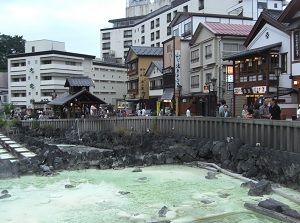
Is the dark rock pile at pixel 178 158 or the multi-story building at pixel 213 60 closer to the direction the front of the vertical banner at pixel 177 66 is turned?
the dark rock pile

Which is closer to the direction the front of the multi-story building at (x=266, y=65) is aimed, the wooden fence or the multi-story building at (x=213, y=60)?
the wooden fence

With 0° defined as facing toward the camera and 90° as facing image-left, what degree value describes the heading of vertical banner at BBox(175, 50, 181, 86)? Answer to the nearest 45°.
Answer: approximately 0°

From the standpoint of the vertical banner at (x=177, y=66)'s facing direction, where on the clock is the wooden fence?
The wooden fence is roughly at 12 o'clock from the vertical banner.

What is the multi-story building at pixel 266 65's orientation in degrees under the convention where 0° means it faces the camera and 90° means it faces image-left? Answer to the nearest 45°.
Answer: approximately 45°

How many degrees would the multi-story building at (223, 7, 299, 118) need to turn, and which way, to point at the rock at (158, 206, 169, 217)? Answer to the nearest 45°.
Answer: approximately 45° to its left

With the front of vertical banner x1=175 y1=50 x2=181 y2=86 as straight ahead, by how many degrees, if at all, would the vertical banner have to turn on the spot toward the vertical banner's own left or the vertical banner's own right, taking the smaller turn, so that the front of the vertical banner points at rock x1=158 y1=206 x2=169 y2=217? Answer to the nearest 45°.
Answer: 0° — it already faces it
